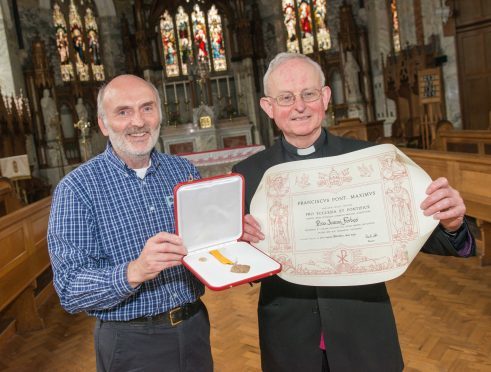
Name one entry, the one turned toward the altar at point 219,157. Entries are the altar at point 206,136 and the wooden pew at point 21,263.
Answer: the altar at point 206,136

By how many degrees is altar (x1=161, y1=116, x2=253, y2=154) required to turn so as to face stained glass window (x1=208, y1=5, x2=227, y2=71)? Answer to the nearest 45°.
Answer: approximately 180°

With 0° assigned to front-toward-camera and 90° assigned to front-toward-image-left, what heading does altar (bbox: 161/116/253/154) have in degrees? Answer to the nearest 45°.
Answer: approximately 0°
